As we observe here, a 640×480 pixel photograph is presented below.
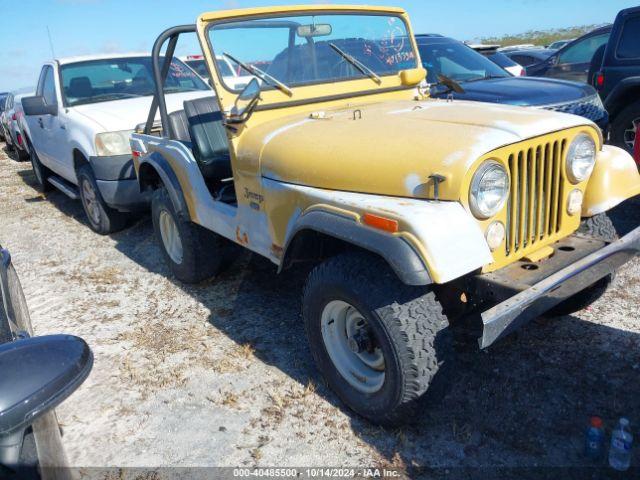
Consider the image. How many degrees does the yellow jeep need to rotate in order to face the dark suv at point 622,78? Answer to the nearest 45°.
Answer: approximately 90° to its left

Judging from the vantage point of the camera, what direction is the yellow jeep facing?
facing the viewer and to the right of the viewer

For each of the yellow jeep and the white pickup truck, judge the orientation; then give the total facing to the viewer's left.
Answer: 0

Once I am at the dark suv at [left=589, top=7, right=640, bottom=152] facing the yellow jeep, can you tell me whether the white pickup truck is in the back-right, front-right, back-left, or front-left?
front-right

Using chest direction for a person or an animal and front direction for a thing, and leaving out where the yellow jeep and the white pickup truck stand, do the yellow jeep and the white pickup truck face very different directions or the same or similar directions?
same or similar directions

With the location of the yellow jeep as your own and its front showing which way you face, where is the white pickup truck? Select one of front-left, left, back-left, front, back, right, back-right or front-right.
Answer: back
